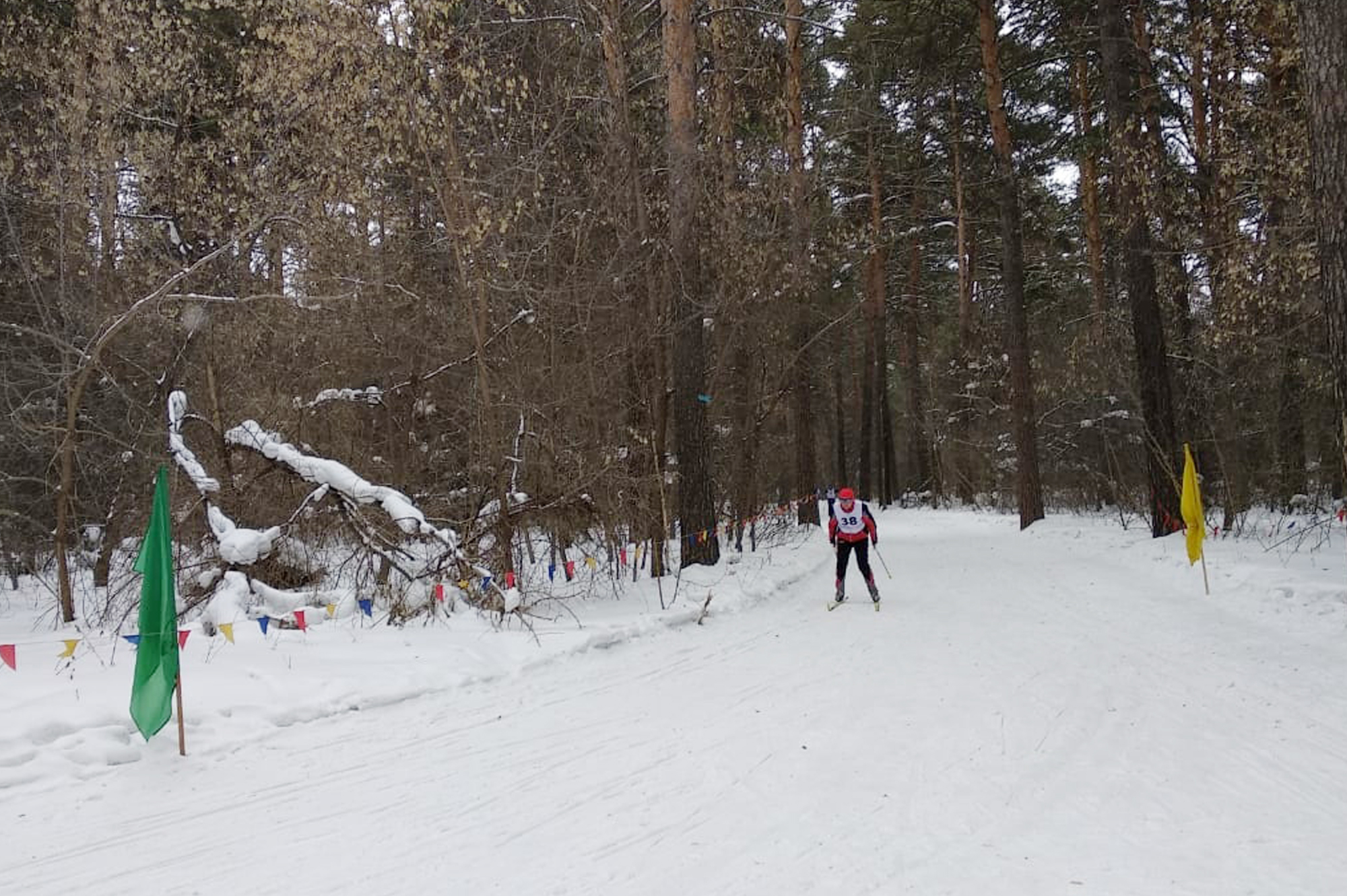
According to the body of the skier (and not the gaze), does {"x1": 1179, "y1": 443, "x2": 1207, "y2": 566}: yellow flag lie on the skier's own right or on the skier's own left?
on the skier's own left

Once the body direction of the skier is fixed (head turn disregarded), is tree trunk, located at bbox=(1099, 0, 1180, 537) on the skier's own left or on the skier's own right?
on the skier's own left

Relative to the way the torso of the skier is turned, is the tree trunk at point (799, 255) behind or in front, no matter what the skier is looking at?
behind

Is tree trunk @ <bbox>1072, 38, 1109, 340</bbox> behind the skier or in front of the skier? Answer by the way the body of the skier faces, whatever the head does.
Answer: behind

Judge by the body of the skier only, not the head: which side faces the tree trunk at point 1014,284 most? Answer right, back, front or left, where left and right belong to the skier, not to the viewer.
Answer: back

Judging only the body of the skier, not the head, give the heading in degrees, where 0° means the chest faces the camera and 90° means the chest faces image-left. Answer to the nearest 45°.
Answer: approximately 0°

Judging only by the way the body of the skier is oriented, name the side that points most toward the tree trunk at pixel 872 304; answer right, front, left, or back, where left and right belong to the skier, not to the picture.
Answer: back

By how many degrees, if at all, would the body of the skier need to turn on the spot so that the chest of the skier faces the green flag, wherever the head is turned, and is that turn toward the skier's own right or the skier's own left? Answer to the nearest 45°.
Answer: approximately 45° to the skier's own right
